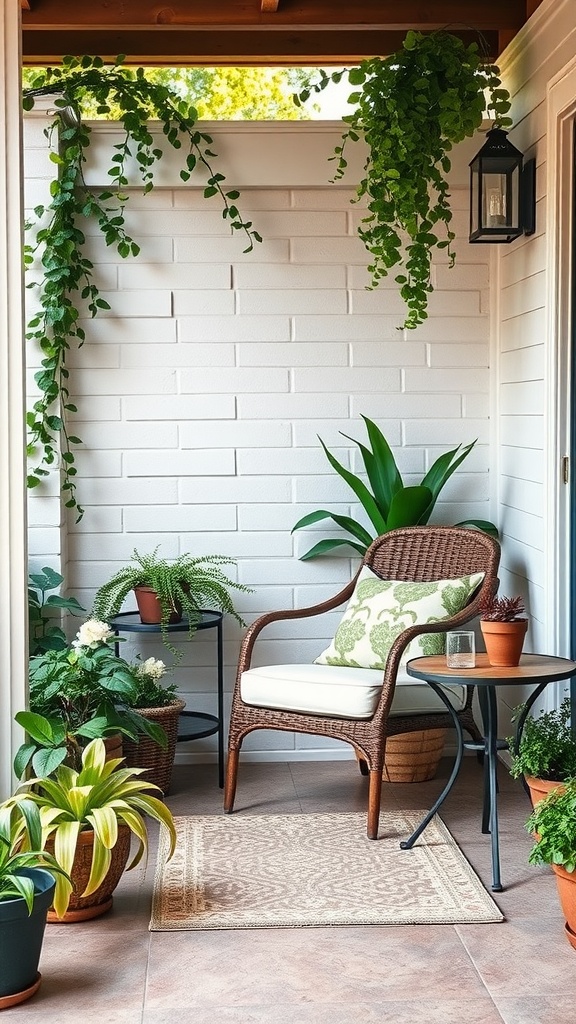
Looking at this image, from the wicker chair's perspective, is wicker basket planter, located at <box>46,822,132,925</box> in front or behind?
in front

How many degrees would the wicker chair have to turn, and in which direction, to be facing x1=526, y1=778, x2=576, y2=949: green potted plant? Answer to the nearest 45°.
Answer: approximately 45° to its left

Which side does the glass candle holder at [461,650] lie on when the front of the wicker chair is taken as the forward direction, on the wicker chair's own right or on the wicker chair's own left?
on the wicker chair's own left

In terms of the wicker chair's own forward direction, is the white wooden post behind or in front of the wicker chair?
in front

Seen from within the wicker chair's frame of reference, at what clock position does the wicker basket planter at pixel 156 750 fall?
The wicker basket planter is roughly at 2 o'clock from the wicker chair.

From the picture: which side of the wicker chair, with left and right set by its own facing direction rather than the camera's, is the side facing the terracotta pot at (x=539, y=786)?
left

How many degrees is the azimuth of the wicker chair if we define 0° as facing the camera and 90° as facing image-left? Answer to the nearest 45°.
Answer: approximately 45°

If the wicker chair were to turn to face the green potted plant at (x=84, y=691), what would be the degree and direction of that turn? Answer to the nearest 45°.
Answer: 0° — it already faces it

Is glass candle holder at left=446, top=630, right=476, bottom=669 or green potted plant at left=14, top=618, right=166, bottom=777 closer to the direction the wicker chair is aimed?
the green potted plant
